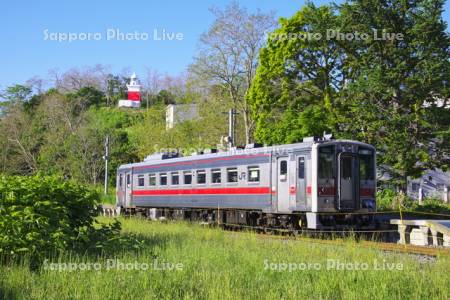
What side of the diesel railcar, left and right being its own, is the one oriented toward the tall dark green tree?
left

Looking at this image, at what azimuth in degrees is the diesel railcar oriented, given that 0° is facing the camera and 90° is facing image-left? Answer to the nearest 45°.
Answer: approximately 315°

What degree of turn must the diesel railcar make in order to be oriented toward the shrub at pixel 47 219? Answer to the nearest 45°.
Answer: approximately 90° to its right

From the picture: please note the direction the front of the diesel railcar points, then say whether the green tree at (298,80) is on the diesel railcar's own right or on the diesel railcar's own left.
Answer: on the diesel railcar's own left

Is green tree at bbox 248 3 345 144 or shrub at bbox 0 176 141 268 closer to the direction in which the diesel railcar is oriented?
the shrub
